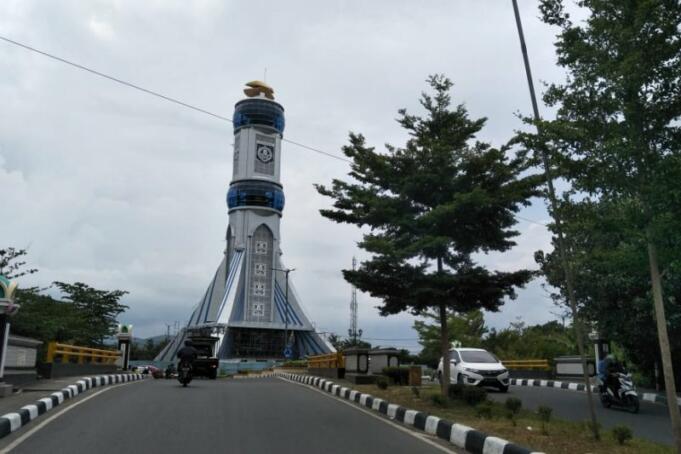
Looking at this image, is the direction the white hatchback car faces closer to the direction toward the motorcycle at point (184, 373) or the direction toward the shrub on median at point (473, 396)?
the shrub on median

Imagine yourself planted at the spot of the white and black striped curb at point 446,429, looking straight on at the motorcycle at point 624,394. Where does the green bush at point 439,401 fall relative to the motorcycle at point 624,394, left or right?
left

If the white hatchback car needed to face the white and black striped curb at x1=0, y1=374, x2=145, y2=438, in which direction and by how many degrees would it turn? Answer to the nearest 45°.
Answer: approximately 90° to its right

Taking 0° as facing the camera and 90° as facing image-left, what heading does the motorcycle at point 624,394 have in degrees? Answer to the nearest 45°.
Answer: approximately 315°

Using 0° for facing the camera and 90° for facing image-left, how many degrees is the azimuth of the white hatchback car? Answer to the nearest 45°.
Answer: approximately 315°

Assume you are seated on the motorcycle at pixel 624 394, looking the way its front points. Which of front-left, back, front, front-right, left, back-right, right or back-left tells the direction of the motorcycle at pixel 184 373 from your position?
back-right

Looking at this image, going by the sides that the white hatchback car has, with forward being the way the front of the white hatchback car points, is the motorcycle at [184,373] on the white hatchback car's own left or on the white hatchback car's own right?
on the white hatchback car's own right

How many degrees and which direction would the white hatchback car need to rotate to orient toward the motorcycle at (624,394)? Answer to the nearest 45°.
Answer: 0° — it already faces it
